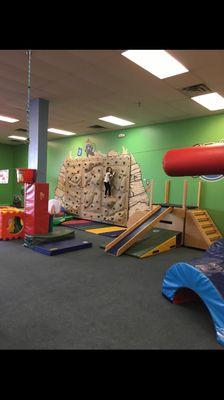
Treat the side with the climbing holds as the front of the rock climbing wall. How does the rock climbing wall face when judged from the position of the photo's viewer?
facing the viewer and to the left of the viewer

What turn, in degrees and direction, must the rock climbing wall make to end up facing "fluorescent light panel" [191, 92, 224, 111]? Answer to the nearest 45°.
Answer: approximately 90° to its left

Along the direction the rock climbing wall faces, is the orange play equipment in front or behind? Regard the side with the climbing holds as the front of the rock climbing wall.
in front

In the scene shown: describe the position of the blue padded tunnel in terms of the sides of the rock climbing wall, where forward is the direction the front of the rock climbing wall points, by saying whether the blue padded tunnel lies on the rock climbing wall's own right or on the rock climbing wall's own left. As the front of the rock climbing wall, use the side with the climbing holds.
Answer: on the rock climbing wall's own left
